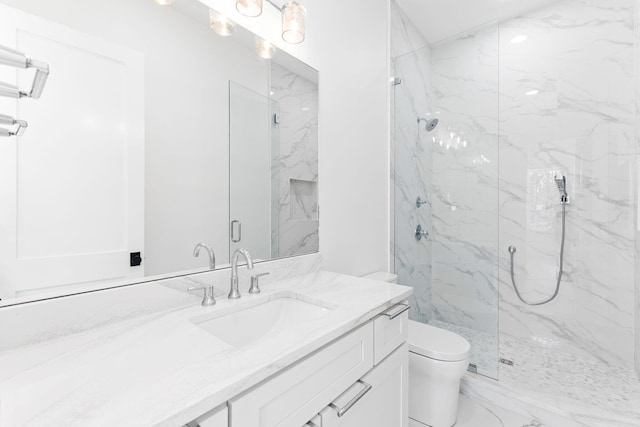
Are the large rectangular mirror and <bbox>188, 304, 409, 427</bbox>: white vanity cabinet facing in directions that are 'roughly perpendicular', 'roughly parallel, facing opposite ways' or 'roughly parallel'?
roughly parallel

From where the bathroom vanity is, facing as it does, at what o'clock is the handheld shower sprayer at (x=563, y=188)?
The handheld shower sprayer is roughly at 10 o'clock from the bathroom vanity.

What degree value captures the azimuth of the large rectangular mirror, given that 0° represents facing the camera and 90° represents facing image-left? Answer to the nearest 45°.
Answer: approximately 315°

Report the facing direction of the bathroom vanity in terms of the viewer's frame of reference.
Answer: facing the viewer and to the right of the viewer

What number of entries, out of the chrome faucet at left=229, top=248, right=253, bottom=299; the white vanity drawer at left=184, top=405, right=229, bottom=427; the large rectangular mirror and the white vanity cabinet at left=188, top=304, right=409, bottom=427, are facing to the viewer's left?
0

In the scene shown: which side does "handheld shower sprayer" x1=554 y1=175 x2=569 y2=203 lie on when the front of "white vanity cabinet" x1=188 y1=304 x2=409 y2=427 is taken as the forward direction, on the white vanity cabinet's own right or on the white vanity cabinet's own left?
on the white vanity cabinet's own left

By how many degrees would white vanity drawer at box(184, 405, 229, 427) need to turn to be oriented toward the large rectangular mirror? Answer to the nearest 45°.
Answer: approximately 180°

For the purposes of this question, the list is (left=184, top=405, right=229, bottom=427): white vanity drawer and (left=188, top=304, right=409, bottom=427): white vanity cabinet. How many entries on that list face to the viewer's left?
0

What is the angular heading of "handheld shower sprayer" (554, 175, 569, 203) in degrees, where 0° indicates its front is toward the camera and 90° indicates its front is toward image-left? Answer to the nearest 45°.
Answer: approximately 45°

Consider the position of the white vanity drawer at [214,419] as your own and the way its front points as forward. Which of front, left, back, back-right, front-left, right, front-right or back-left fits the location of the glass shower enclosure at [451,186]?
left

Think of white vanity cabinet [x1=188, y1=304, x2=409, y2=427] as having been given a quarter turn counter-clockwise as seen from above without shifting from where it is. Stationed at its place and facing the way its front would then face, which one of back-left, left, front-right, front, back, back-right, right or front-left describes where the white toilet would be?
front

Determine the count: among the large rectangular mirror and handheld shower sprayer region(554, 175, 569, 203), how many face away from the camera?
0

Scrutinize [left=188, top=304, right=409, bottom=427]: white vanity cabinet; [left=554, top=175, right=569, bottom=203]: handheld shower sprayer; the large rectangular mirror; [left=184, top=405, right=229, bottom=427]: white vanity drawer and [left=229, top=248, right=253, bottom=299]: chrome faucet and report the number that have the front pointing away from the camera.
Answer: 0

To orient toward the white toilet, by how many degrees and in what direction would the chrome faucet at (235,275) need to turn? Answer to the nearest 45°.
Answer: approximately 45° to its left

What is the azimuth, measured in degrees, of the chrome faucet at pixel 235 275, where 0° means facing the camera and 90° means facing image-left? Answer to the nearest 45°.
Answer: approximately 315°
